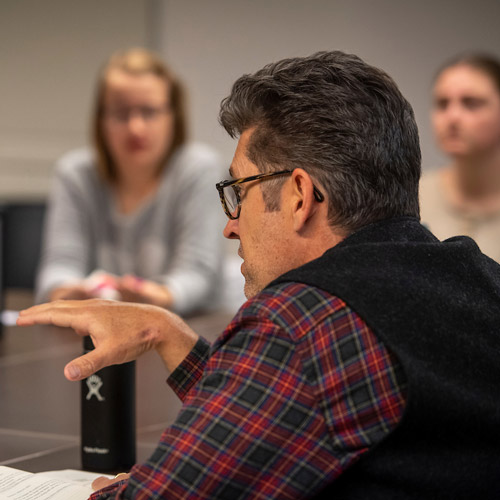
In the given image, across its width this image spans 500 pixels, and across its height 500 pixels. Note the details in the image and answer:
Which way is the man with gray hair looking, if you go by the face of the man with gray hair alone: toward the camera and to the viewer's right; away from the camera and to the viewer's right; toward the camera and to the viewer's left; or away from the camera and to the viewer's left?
away from the camera and to the viewer's left

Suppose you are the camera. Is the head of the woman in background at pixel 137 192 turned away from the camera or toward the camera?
toward the camera

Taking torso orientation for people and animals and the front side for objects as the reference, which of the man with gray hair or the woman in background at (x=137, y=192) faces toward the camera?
the woman in background

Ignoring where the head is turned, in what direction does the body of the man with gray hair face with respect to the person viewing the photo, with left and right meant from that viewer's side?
facing away from the viewer and to the left of the viewer

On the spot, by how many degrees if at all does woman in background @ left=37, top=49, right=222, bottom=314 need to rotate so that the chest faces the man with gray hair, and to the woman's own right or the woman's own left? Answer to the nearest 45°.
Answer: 0° — they already face them

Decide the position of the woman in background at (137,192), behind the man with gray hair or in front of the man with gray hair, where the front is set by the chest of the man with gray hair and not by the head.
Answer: in front

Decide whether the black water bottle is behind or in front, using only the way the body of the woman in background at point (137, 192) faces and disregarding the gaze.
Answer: in front

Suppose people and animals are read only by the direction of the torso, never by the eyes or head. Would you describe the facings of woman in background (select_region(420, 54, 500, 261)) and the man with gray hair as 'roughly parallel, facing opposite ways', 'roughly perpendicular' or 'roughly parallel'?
roughly perpendicular

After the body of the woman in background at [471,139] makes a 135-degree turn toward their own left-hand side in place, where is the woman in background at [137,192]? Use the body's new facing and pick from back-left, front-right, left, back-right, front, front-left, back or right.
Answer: back

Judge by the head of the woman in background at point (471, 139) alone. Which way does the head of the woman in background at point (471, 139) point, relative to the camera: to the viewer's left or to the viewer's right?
to the viewer's left

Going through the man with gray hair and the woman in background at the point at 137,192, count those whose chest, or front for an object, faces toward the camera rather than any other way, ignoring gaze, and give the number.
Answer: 1

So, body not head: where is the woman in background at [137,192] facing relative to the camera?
toward the camera
